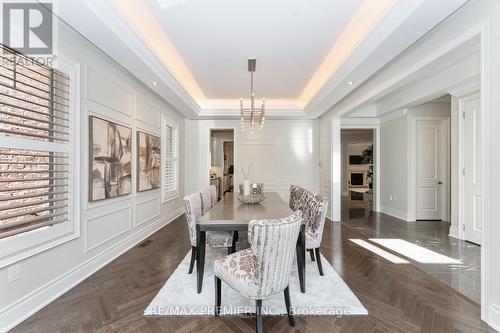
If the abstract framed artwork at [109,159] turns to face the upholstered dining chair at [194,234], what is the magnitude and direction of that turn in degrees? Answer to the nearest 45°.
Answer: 0° — it already faces it

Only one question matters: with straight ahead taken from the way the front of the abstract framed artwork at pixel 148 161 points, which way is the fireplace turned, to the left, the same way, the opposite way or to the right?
to the right

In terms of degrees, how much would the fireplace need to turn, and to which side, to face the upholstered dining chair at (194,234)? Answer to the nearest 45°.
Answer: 0° — it already faces it

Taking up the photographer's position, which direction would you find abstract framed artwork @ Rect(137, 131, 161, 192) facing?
facing the viewer and to the right of the viewer

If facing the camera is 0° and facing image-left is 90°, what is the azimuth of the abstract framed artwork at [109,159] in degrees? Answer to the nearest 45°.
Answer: approximately 315°

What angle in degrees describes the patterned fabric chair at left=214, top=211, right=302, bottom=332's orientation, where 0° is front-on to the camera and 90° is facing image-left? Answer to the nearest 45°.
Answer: approximately 135°

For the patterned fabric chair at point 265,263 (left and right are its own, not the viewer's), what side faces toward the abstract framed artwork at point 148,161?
front

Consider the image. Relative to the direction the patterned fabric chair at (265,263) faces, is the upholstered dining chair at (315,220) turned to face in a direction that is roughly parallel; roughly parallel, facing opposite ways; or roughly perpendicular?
roughly perpendicular

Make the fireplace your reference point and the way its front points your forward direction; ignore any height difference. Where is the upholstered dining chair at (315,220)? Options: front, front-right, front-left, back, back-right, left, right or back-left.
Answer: front

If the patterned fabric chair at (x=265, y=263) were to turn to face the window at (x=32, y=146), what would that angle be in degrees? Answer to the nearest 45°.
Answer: approximately 45° to its left

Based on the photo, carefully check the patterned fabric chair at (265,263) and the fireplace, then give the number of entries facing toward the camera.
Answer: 1

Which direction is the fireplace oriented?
toward the camera

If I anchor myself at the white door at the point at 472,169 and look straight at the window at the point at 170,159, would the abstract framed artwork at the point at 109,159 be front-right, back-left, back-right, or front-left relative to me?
front-left

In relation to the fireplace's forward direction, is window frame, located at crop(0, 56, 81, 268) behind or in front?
in front

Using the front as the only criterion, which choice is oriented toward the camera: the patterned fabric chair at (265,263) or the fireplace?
the fireplace

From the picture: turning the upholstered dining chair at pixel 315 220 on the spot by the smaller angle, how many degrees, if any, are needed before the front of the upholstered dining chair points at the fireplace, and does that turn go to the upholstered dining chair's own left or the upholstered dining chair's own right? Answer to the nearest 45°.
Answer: approximately 135° to the upholstered dining chair's own right

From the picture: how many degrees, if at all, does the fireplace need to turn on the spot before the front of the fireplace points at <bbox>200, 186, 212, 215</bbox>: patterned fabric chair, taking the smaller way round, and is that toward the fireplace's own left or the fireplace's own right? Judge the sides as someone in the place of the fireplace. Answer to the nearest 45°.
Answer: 0° — it already faces it

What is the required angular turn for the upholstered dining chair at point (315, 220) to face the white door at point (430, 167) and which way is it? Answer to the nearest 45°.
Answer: approximately 180°

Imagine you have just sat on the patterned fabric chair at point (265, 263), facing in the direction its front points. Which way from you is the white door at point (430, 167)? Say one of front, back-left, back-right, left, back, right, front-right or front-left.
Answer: right
